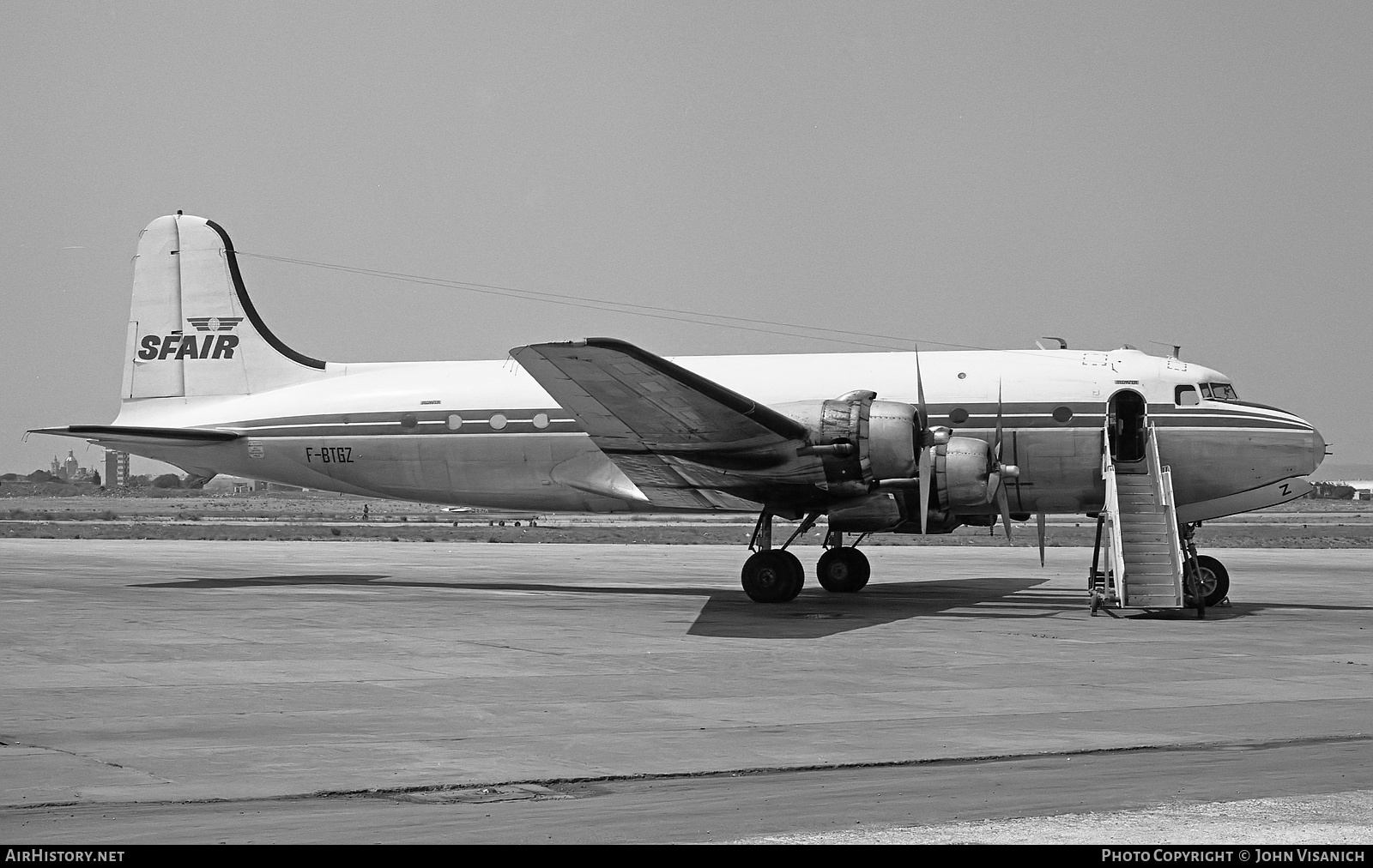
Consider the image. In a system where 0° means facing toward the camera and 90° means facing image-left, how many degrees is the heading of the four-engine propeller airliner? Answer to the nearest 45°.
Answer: approximately 270°

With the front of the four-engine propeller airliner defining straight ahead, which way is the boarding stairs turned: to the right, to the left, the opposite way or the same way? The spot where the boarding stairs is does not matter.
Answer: to the right

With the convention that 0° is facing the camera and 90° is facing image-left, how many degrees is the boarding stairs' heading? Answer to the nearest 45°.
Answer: approximately 0°
